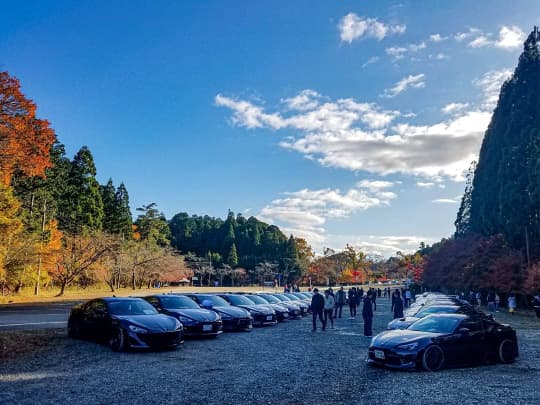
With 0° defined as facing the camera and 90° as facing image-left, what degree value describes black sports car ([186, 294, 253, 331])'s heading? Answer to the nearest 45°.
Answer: approximately 315°

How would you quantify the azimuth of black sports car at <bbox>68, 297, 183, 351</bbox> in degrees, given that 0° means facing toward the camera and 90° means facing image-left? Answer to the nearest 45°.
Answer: approximately 315°

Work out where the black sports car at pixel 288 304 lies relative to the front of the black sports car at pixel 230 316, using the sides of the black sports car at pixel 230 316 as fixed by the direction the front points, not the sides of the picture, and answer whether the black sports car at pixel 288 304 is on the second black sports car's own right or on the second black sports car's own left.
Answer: on the second black sports car's own left

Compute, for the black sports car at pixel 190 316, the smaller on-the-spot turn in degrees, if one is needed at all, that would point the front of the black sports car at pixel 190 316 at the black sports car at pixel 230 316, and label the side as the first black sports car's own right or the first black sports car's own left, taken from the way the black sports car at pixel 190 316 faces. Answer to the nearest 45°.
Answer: approximately 90° to the first black sports car's own left

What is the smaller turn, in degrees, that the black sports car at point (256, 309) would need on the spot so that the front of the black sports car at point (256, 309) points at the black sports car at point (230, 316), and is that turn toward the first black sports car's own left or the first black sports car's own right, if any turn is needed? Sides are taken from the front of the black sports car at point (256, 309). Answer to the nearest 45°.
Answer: approximately 45° to the first black sports car's own right

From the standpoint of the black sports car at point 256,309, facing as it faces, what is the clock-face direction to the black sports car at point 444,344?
the black sports car at point 444,344 is roughly at 1 o'clock from the black sports car at point 256,309.

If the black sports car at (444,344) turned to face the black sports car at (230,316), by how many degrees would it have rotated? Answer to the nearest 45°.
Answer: approximately 90° to its right

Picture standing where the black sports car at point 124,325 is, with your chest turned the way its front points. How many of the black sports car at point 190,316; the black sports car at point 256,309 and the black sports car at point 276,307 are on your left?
3
